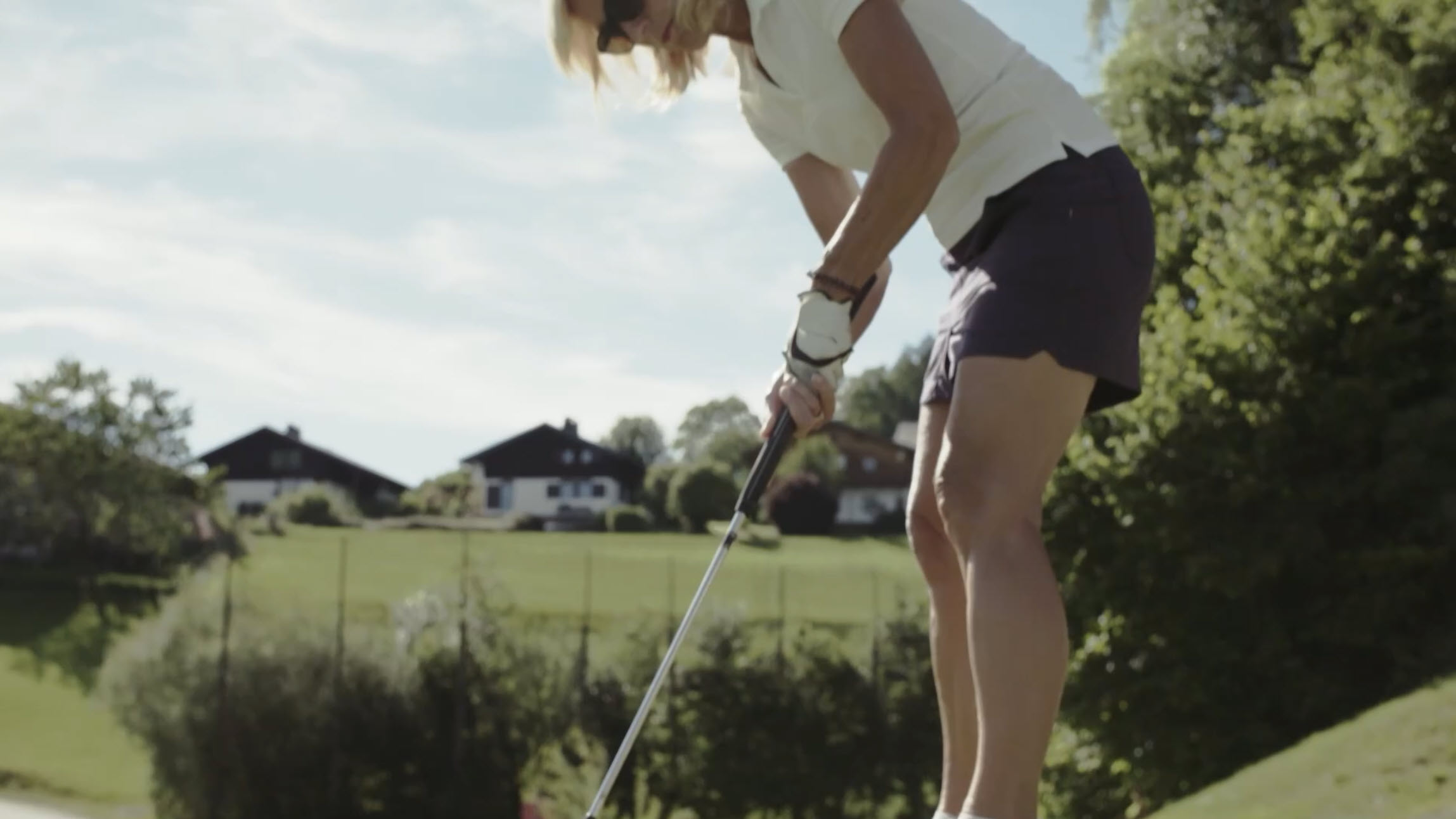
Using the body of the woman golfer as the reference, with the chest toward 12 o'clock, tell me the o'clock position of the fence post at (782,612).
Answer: The fence post is roughly at 3 o'clock from the woman golfer.

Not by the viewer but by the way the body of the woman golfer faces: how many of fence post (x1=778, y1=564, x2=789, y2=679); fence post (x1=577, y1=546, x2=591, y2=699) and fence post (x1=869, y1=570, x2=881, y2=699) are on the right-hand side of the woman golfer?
3

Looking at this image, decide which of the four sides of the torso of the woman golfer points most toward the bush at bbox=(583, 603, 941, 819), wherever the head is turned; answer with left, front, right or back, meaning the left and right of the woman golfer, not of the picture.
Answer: right

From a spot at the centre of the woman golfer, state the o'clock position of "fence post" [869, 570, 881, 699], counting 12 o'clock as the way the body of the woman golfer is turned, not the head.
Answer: The fence post is roughly at 3 o'clock from the woman golfer.

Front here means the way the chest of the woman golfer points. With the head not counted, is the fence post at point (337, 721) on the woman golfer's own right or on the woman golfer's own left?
on the woman golfer's own right

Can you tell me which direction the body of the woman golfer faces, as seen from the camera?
to the viewer's left

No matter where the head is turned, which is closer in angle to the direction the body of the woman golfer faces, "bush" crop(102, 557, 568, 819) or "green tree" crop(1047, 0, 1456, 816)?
the bush

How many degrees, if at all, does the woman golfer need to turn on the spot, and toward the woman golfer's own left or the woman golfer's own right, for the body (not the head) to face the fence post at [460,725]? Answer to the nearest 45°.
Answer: approximately 90° to the woman golfer's own right

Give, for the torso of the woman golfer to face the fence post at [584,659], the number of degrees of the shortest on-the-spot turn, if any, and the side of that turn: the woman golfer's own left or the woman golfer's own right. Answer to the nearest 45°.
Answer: approximately 90° to the woman golfer's own right
